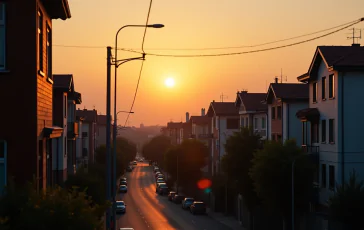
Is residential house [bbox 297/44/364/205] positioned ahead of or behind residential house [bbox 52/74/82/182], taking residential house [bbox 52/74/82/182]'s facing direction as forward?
ahead

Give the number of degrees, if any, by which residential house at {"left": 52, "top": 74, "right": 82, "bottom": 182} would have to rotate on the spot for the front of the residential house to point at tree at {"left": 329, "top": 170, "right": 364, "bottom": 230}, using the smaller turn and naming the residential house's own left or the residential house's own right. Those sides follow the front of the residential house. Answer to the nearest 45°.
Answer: approximately 45° to the residential house's own right

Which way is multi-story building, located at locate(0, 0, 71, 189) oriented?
to the viewer's right

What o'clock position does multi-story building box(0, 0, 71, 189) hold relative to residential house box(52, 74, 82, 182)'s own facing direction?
The multi-story building is roughly at 3 o'clock from the residential house.

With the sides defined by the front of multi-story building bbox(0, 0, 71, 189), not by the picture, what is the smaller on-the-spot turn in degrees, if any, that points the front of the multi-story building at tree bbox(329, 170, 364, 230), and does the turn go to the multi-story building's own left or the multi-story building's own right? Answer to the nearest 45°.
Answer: approximately 45° to the multi-story building's own left

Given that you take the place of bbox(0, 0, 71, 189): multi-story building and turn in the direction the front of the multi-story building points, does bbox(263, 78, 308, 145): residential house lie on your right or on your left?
on your left

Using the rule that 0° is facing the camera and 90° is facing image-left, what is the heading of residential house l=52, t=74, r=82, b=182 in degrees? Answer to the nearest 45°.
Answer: approximately 270°

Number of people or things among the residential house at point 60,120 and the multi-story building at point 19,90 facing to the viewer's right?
2
